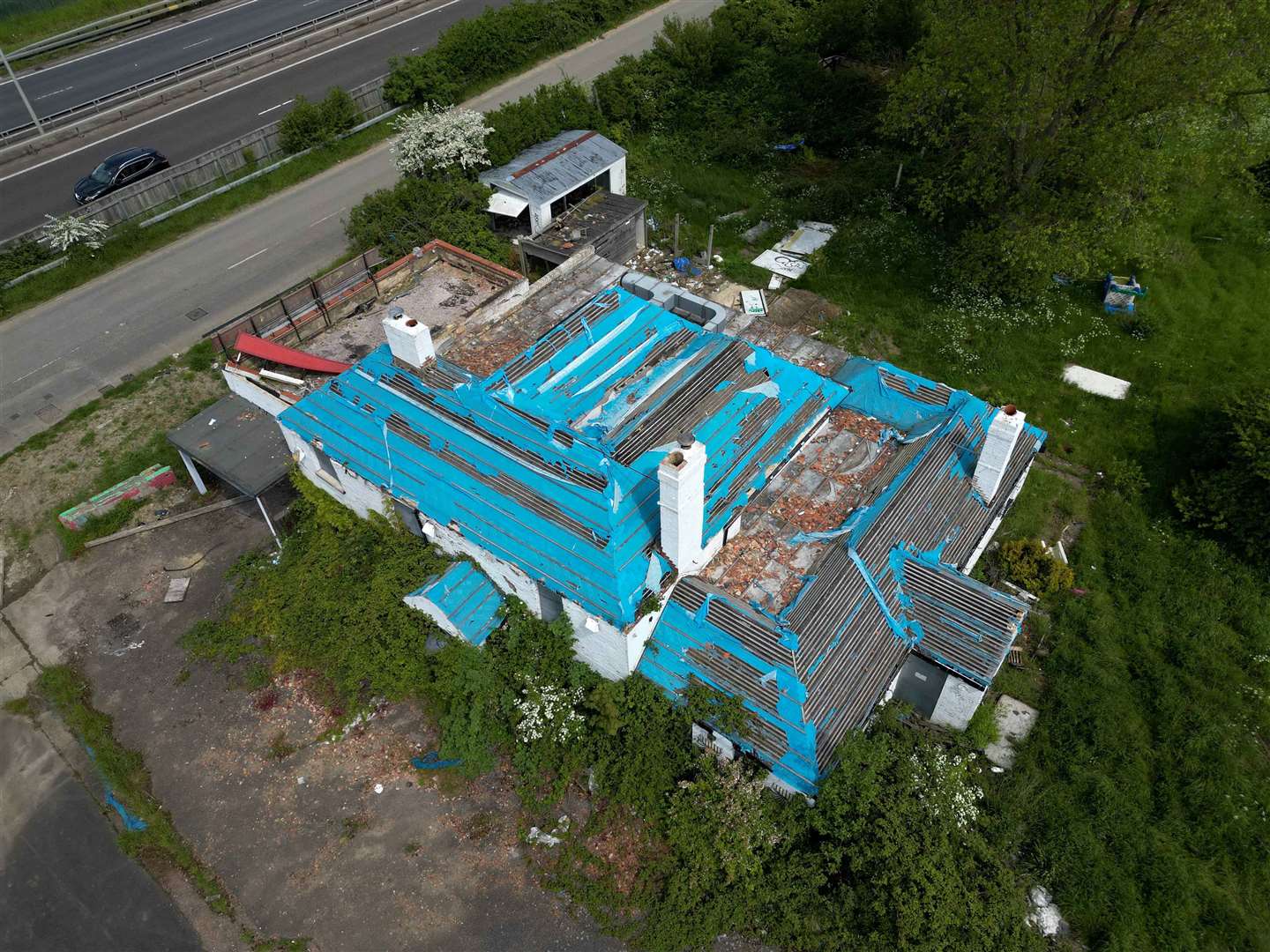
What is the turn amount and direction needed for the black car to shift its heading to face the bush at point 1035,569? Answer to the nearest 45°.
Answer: approximately 90° to its left

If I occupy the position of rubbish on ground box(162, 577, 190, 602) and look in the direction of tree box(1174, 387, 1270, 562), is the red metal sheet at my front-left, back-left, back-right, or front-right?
front-left

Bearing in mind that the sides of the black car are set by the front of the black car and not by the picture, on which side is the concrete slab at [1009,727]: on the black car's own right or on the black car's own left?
on the black car's own left

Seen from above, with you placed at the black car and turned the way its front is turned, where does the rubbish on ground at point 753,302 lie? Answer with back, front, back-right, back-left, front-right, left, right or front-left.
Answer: left

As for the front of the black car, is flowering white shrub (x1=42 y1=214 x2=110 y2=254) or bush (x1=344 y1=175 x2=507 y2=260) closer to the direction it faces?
the flowering white shrub

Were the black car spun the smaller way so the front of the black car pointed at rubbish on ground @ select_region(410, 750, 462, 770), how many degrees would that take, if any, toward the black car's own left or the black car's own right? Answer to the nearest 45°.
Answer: approximately 45° to the black car's own left

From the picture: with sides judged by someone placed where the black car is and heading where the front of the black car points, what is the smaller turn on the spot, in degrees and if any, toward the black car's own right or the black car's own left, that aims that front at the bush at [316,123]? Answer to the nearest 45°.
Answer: approximately 135° to the black car's own left

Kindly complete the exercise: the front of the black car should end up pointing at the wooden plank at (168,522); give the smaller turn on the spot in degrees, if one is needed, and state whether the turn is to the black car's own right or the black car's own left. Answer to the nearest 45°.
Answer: approximately 45° to the black car's own left

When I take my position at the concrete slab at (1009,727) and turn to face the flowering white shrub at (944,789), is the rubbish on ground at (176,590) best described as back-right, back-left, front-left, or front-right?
front-right

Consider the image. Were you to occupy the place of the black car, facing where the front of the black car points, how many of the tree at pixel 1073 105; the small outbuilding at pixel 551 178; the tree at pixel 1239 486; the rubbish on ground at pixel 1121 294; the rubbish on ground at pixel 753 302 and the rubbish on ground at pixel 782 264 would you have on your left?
6

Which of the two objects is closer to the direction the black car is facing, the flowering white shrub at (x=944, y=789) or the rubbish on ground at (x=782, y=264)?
the flowering white shrub

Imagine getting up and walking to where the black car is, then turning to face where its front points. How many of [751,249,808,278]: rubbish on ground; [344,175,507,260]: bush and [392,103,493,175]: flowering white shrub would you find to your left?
3

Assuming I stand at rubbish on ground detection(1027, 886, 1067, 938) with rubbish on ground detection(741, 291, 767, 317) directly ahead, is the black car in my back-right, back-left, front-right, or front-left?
front-left
